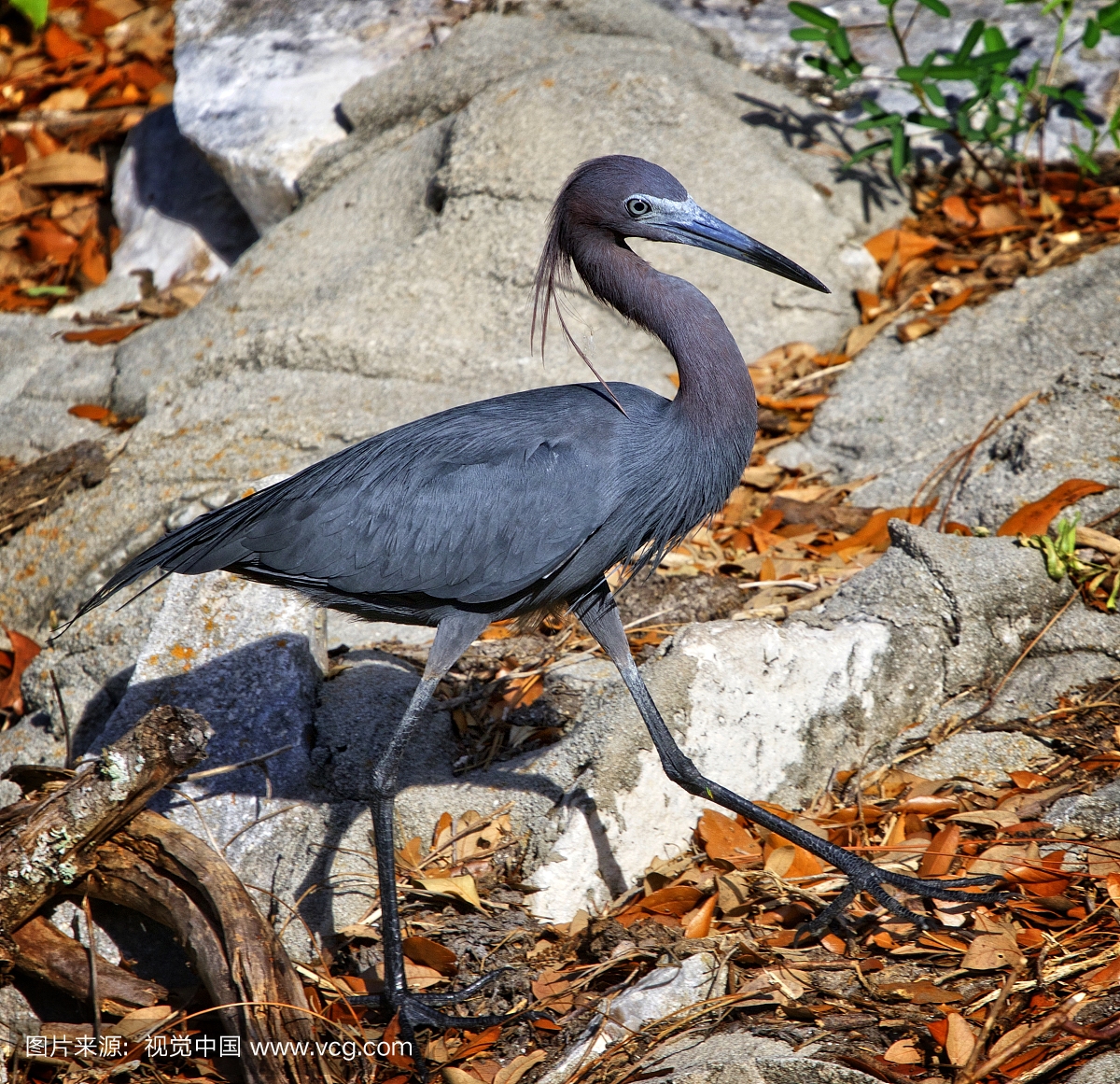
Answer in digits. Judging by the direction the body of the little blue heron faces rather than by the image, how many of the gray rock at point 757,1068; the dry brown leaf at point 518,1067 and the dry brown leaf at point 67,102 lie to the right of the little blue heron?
2

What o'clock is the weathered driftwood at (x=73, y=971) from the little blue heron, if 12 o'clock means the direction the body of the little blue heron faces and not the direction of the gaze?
The weathered driftwood is roughly at 5 o'clock from the little blue heron.

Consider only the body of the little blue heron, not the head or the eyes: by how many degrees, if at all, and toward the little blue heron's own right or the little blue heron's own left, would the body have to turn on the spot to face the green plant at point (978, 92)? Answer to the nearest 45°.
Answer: approximately 45° to the little blue heron's own left

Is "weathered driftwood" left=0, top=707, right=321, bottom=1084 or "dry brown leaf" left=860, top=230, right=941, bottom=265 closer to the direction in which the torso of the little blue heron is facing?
the dry brown leaf

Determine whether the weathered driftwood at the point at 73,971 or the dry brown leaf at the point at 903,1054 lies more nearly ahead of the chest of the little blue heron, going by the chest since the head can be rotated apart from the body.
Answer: the dry brown leaf

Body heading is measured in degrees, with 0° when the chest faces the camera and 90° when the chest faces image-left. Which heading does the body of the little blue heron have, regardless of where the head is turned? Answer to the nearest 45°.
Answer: approximately 270°

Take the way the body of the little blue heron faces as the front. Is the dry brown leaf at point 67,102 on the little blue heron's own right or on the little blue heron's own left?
on the little blue heron's own left

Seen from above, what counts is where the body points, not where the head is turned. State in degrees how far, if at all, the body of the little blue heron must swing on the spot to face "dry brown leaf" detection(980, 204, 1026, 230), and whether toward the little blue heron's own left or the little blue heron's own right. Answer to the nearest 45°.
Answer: approximately 45° to the little blue heron's own left
